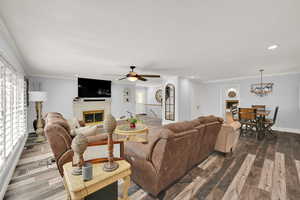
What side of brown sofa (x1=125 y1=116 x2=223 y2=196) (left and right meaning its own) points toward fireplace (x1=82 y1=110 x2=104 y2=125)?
front

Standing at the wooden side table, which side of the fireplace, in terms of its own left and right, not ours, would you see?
front

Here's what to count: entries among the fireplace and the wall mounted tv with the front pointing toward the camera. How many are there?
2

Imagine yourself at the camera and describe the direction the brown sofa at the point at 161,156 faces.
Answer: facing away from the viewer and to the left of the viewer

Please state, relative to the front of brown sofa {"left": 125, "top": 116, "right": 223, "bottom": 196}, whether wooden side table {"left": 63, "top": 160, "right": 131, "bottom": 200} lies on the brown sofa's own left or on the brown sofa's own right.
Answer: on the brown sofa's own left

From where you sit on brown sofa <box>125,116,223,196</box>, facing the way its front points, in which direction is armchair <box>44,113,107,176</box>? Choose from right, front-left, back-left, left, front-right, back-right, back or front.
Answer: front-left

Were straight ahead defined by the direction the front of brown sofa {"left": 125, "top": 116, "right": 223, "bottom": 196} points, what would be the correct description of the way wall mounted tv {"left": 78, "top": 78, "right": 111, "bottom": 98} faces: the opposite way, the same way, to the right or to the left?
the opposite way

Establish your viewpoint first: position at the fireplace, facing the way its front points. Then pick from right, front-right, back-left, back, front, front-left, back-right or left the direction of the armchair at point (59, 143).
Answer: front

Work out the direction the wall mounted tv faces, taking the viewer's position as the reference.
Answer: facing the viewer

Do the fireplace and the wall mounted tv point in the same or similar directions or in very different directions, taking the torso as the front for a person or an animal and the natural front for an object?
same or similar directions

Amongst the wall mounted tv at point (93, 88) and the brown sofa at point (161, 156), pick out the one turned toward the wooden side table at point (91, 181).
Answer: the wall mounted tv

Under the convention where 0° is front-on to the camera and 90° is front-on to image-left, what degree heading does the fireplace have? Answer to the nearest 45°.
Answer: approximately 0°

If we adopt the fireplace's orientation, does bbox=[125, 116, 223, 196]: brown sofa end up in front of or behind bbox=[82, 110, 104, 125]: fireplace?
in front

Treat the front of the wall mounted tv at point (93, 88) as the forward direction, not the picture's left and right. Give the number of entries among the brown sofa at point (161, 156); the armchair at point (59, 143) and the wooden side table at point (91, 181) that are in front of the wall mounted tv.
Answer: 3

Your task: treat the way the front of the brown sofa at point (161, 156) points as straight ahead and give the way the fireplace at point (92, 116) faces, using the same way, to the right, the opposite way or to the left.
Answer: the opposite way

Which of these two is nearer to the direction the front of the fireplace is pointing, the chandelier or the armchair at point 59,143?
the armchair

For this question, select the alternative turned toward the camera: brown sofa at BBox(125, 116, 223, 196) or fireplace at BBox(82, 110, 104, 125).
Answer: the fireplace
